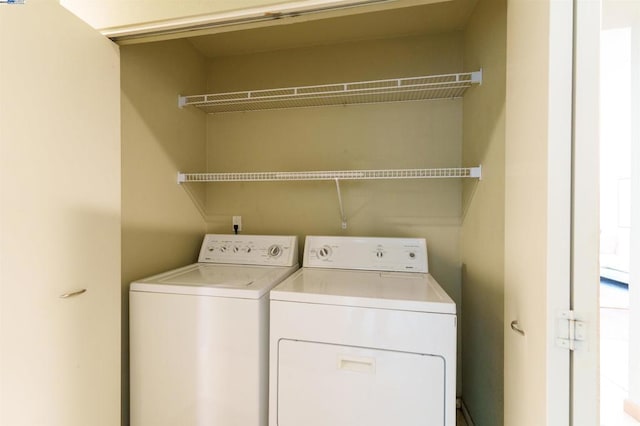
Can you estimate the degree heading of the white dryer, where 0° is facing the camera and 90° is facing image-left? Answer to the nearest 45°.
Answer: approximately 0°

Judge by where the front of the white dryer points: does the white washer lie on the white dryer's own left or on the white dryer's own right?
on the white dryer's own right

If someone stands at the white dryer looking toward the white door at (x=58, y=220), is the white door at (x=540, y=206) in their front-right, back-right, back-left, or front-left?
back-left

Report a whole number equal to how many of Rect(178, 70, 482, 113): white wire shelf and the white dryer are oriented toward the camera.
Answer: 2

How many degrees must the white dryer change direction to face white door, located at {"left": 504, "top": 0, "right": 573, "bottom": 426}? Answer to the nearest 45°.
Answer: approximately 45° to its left

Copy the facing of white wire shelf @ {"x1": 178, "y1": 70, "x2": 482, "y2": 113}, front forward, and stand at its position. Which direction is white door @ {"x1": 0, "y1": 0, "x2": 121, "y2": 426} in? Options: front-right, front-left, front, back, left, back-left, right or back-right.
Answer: front-right

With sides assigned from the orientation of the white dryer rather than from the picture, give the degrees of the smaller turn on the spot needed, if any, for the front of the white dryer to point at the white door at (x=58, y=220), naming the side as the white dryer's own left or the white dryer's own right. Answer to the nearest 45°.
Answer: approximately 90° to the white dryer's own right
